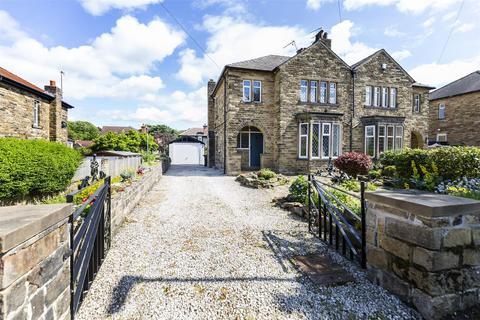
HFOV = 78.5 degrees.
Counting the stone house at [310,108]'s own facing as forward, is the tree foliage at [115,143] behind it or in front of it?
behind

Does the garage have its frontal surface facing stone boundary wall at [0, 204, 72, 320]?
yes

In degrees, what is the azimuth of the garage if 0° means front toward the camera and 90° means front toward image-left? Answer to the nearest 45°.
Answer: approximately 0°

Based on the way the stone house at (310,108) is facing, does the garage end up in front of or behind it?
behind

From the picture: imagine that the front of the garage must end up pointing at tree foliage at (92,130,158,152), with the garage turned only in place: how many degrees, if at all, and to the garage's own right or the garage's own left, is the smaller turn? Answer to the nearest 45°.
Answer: approximately 45° to the garage's own right

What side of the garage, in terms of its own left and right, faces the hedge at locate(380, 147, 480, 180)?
front

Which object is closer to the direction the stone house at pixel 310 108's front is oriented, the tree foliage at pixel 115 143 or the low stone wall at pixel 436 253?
the low stone wall

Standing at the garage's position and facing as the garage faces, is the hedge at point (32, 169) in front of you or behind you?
in front

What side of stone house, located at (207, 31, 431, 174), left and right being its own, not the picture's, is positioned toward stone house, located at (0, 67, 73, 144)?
right

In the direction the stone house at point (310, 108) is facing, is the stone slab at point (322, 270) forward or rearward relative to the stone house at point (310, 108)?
forward

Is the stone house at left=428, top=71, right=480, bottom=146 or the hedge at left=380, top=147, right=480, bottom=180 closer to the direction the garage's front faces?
the hedge

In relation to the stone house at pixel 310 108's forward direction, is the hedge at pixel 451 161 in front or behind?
in front

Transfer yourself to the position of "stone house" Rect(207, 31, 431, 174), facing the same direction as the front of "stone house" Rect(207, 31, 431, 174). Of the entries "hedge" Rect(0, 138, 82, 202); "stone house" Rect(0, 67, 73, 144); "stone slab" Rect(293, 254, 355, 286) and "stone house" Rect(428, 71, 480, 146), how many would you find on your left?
1

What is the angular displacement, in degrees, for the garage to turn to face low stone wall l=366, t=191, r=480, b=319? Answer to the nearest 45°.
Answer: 0° — it already faces it

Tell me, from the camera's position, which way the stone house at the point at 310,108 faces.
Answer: facing the viewer and to the right of the viewer

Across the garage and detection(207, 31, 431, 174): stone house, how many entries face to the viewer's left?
0
